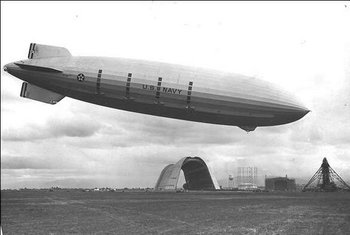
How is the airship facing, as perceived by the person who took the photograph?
facing to the right of the viewer
